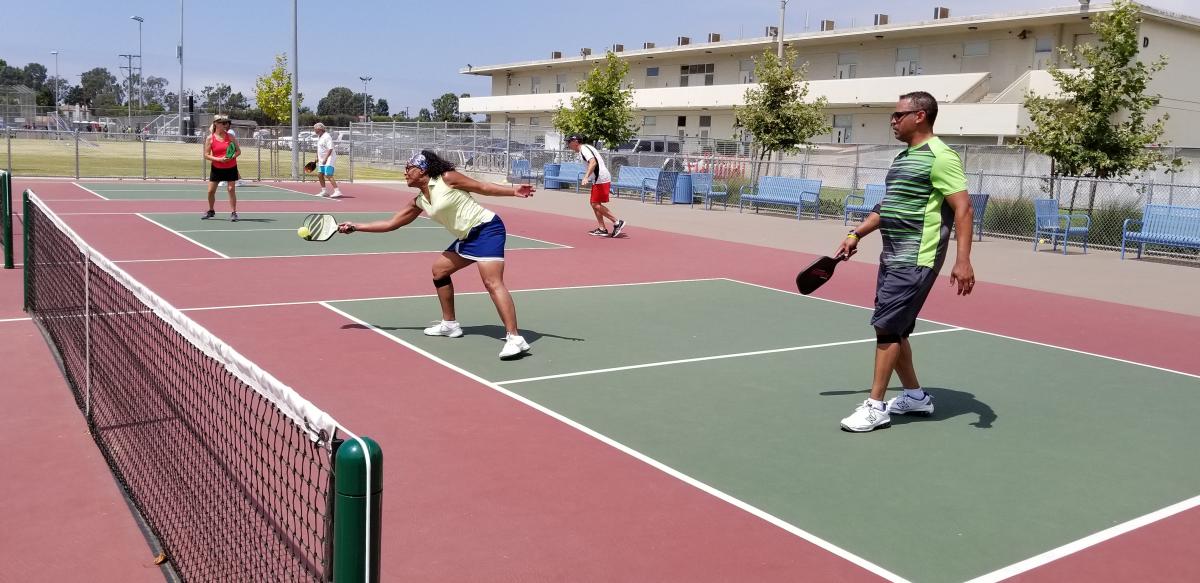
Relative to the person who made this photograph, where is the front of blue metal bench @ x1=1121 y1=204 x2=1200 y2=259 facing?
facing the viewer and to the left of the viewer

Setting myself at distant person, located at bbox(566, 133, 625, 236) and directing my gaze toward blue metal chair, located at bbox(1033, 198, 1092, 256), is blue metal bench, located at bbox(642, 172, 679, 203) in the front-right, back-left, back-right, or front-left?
front-left

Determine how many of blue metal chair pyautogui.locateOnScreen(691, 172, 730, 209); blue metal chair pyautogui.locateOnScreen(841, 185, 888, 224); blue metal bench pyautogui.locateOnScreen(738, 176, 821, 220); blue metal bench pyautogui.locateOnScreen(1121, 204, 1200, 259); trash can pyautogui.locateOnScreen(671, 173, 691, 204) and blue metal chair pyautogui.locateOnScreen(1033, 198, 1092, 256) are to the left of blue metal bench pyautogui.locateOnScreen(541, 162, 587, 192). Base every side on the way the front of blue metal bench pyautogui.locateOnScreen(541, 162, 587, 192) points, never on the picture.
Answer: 6

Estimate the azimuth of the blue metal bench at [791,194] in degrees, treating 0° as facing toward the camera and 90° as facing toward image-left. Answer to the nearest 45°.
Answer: approximately 45°

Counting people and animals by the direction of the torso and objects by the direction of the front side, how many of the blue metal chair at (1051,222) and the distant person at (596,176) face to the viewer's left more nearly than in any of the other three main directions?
1

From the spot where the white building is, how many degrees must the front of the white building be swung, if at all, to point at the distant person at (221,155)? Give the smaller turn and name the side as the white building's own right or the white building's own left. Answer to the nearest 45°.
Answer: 0° — it already faces them

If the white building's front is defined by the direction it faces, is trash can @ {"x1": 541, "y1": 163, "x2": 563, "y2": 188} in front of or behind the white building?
in front

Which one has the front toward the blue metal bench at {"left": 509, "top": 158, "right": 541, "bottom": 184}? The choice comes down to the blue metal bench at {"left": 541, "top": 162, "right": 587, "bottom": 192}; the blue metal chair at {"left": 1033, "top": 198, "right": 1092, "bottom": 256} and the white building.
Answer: the white building

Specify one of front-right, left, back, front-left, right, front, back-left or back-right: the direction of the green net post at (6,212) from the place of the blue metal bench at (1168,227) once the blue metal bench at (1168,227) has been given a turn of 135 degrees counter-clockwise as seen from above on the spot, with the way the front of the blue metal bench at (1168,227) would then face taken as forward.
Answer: back-right

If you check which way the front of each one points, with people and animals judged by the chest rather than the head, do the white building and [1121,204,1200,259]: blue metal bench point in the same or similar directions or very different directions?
same or similar directions

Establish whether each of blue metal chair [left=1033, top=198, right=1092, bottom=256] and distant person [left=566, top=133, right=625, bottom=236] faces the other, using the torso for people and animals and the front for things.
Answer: no

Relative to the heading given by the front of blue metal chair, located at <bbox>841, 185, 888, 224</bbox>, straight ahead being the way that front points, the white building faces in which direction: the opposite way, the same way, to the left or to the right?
the same way

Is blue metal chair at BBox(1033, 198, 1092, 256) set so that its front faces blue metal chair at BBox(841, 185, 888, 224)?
no

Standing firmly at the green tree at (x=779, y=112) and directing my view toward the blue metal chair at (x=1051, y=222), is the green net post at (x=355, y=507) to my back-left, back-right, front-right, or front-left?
front-right

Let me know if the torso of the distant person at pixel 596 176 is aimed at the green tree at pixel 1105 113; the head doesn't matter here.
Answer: no

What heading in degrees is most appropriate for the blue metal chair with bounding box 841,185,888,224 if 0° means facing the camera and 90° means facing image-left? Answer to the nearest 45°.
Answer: approximately 45°

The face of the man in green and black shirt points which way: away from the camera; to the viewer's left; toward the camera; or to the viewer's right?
to the viewer's left

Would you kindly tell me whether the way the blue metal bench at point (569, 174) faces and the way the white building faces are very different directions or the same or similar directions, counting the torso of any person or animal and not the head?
same or similar directions

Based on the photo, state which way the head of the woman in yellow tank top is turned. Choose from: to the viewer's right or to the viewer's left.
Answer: to the viewer's left

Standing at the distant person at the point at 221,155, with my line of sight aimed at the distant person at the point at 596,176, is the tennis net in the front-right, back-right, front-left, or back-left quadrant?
front-right
